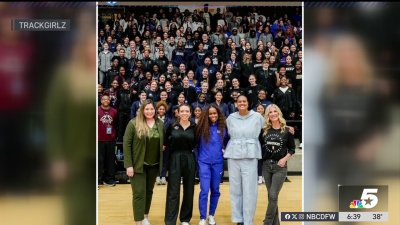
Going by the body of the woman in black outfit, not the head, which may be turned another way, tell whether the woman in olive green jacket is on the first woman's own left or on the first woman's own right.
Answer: on the first woman's own right

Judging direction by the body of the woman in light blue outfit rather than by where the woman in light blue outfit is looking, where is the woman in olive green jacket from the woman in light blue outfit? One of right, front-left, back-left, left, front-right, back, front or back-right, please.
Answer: right

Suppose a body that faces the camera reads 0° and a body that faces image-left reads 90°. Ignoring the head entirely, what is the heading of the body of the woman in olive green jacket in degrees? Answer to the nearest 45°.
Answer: approximately 315°

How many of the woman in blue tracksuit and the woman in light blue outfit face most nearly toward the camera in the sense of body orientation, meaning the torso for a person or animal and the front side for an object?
2

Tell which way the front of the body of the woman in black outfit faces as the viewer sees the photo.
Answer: toward the camera

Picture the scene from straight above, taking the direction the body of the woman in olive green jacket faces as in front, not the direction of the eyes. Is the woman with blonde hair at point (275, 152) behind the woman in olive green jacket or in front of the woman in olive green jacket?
in front

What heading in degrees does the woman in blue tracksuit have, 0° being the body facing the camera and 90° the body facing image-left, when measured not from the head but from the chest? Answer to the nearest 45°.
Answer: approximately 0°

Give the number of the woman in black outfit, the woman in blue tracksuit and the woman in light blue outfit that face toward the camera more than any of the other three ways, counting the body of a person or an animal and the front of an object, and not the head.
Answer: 3
